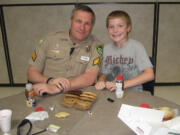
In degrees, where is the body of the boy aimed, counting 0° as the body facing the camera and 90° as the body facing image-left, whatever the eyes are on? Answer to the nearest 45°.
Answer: approximately 45°

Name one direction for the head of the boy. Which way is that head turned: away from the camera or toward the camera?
toward the camera

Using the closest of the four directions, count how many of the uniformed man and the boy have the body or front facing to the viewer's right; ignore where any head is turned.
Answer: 0

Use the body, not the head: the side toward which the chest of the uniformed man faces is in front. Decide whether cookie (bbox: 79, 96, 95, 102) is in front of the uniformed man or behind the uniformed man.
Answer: in front

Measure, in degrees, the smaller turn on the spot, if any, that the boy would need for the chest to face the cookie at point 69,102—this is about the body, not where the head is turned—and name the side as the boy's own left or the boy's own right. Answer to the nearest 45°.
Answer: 0° — they already face it

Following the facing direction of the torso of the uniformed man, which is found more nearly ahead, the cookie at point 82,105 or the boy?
the cookie

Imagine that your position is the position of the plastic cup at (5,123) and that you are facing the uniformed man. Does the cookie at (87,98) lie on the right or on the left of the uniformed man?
right

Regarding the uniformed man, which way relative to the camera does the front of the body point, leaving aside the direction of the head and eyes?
toward the camera

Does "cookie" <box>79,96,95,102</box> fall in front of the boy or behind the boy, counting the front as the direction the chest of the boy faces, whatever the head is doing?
in front

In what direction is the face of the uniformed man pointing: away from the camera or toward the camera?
toward the camera

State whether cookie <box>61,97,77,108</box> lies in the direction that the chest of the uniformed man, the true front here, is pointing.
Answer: yes

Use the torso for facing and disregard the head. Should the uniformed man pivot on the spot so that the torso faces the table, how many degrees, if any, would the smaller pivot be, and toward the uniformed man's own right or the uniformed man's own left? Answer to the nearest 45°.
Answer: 0° — they already face it

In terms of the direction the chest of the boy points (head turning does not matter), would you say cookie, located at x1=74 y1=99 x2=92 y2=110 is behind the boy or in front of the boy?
in front
